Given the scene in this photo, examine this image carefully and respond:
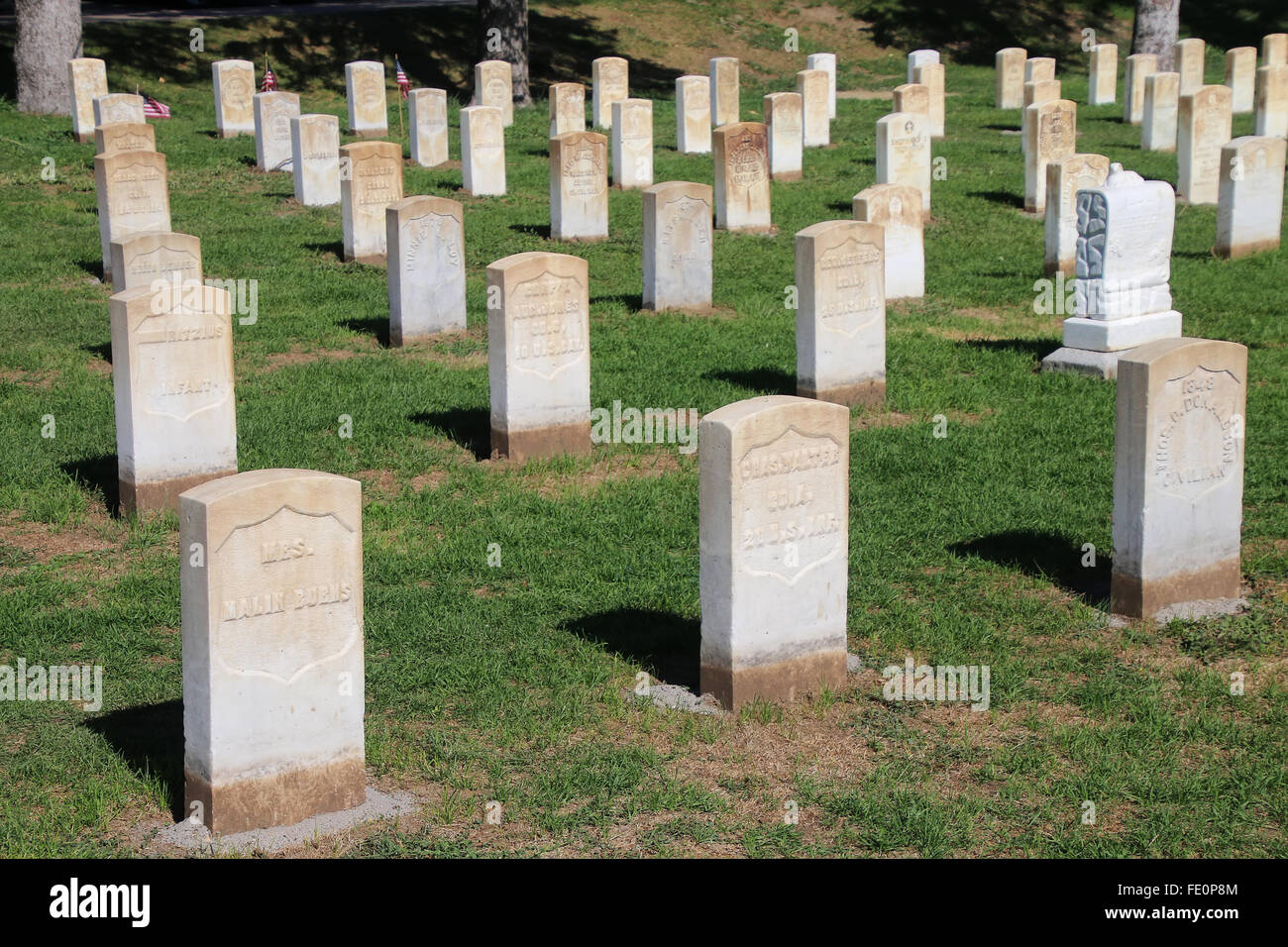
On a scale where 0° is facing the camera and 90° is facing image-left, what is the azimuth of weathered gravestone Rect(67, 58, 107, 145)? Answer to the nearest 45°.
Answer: approximately 315°

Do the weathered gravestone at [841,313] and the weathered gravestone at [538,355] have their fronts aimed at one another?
no

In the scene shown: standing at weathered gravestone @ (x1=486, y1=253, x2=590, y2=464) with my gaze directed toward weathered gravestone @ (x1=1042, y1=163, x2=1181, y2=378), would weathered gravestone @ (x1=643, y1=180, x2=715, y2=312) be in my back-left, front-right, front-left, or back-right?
front-left

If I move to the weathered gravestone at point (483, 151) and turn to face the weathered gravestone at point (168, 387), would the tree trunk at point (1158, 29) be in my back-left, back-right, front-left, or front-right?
back-left

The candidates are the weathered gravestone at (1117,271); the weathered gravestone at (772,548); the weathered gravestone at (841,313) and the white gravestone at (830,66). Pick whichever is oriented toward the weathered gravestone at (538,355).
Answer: the white gravestone at (830,66)

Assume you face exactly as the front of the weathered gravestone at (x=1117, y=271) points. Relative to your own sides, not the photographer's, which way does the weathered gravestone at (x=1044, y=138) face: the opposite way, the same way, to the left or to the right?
the same way

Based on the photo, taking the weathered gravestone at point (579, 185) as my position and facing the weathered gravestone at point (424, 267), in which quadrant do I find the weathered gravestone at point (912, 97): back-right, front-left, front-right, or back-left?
back-left

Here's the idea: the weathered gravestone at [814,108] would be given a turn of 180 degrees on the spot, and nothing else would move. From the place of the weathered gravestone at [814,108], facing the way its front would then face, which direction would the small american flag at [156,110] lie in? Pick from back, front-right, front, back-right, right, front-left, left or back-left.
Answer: left

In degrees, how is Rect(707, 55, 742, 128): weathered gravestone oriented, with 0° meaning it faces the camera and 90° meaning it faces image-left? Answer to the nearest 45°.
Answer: approximately 315°

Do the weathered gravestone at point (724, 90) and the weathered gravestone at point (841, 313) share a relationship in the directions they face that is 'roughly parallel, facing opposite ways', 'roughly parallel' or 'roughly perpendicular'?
roughly parallel

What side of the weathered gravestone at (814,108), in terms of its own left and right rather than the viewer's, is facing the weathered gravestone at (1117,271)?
front

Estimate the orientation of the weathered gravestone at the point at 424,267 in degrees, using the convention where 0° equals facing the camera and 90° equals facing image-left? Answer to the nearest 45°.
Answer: approximately 315°

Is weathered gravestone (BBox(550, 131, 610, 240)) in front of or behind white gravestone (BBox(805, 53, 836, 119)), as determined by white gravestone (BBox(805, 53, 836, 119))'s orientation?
in front

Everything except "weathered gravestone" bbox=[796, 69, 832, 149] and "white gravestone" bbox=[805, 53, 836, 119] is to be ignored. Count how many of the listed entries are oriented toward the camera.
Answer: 2

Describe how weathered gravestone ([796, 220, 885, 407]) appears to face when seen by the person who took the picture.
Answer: facing the viewer and to the right of the viewer

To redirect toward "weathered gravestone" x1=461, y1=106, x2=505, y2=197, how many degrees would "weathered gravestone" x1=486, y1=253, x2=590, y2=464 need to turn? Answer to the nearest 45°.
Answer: approximately 135° to its left
